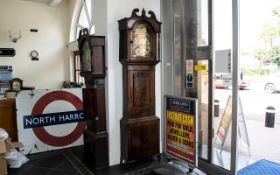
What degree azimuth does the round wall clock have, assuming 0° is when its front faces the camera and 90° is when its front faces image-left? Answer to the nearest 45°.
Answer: approximately 0°

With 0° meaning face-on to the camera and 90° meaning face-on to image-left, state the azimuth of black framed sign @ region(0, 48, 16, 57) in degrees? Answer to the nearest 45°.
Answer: approximately 0°

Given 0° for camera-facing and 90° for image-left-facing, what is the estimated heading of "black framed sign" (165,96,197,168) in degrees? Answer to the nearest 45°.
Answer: approximately 45°

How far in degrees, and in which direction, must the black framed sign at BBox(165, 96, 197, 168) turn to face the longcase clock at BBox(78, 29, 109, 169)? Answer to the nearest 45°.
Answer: approximately 90° to its right
